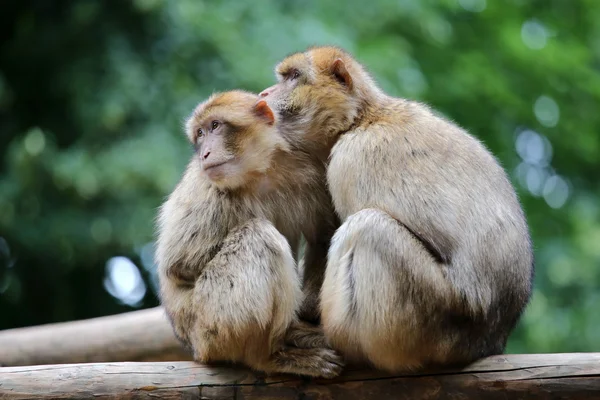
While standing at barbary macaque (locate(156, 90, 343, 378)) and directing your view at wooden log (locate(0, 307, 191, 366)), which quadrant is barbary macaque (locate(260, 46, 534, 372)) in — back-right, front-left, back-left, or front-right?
back-right

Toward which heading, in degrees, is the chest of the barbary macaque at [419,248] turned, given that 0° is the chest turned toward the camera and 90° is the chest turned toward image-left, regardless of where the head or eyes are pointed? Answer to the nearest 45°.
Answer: approximately 90°
